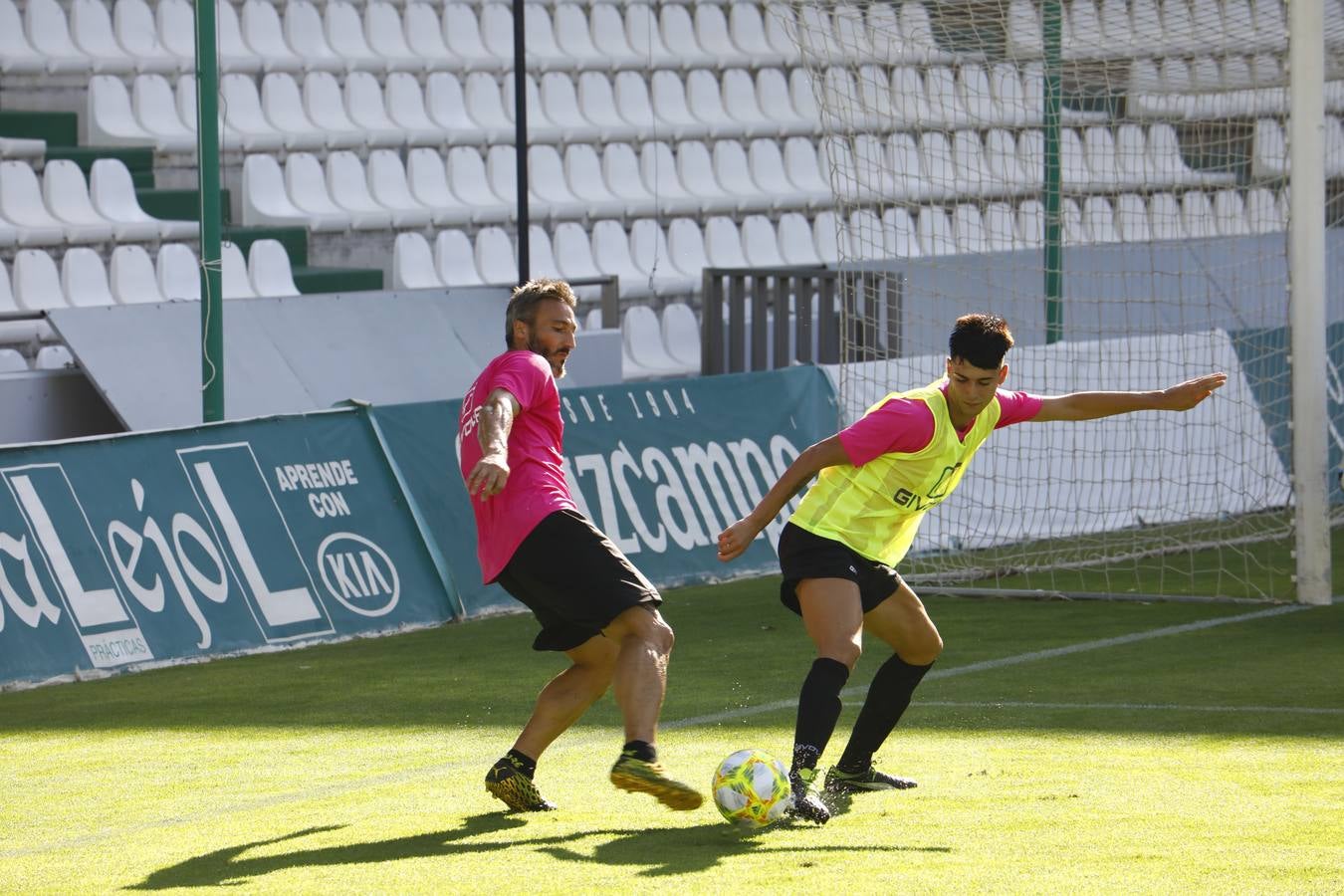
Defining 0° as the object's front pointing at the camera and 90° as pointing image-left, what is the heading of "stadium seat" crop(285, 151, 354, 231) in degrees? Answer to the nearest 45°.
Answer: approximately 315°

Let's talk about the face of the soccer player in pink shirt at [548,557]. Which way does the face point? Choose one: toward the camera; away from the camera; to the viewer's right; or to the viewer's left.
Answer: to the viewer's right

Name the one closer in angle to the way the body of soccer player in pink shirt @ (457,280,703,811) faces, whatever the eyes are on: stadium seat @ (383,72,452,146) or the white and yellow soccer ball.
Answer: the white and yellow soccer ball

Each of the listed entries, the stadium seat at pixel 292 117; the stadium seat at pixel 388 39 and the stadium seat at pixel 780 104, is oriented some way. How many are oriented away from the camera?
0

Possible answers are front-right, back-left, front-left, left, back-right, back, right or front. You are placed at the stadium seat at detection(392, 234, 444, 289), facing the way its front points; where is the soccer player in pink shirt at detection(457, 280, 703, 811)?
front-right

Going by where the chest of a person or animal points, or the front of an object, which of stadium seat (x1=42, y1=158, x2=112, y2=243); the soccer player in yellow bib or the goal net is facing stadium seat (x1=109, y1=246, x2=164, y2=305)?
stadium seat (x1=42, y1=158, x2=112, y2=243)

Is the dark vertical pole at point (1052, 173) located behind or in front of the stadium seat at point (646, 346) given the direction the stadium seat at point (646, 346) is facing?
in front

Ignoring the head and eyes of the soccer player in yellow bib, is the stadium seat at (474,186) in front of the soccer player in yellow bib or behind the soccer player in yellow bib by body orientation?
behind

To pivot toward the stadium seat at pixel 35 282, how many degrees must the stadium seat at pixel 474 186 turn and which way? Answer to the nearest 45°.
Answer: approximately 90° to its right

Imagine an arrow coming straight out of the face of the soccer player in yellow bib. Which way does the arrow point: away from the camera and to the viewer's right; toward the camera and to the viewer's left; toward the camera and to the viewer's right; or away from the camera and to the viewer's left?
toward the camera and to the viewer's left

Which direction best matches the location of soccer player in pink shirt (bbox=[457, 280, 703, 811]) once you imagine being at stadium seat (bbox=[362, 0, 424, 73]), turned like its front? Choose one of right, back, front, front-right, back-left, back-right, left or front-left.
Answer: front-right

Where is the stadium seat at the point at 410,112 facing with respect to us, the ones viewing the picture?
facing the viewer and to the right of the viewer
